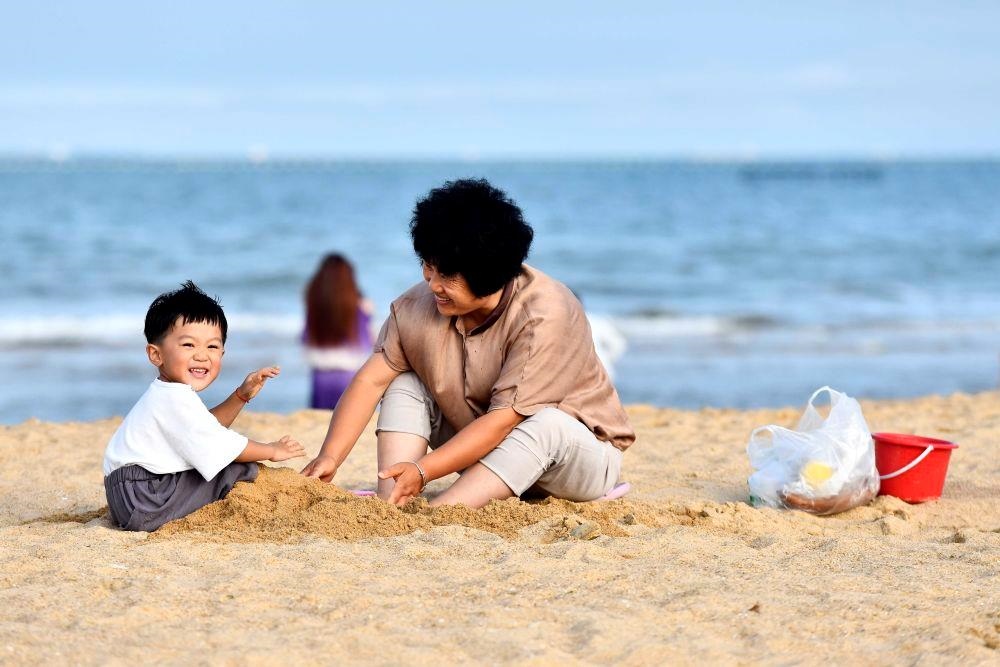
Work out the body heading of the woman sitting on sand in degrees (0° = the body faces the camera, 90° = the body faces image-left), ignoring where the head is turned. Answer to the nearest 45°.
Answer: approximately 45°

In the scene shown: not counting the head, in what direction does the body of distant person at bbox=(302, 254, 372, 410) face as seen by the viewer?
away from the camera

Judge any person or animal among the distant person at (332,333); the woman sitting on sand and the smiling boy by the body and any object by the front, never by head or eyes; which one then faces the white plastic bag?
the smiling boy

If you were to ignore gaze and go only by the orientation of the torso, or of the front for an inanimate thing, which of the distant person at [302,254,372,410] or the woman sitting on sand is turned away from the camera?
the distant person

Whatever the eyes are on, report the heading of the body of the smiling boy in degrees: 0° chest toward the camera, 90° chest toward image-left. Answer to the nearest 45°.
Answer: approximately 270°

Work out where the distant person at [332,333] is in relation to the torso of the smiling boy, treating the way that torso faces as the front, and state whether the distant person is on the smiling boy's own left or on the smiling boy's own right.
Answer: on the smiling boy's own left

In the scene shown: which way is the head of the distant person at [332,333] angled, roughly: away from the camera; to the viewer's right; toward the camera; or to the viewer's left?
away from the camera

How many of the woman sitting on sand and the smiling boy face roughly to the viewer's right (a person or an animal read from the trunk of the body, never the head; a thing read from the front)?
1

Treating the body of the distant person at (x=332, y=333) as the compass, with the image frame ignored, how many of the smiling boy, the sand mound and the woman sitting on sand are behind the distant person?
3

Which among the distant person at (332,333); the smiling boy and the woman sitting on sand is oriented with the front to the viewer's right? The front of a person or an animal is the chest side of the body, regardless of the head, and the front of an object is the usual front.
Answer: the smiling boy

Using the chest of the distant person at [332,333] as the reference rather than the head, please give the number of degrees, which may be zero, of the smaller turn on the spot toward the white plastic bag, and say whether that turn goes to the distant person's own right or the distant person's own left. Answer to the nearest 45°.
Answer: approximately 135° to the distant person's own right

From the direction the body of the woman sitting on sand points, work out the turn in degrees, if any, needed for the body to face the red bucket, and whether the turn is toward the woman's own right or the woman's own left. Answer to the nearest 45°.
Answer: approximately 135° to the woman's own left

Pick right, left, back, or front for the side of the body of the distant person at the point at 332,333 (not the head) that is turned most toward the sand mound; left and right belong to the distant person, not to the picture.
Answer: back
